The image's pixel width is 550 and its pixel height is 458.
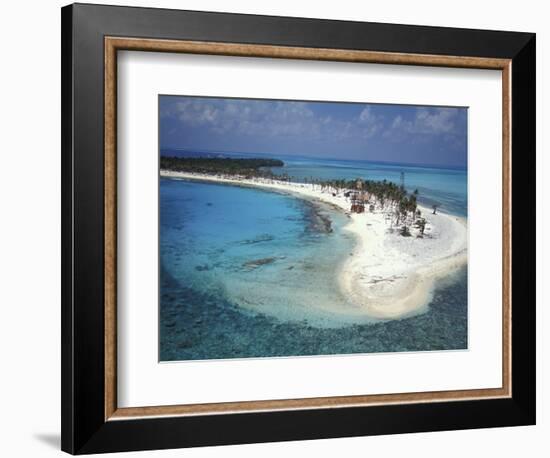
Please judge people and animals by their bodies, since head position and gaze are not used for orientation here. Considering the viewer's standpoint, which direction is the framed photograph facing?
facing the viewer and to the right of the viewer
